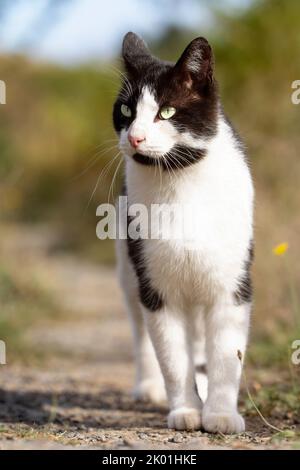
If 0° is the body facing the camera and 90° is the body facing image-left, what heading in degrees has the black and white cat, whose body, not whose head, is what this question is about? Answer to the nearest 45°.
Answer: approximately 0°
